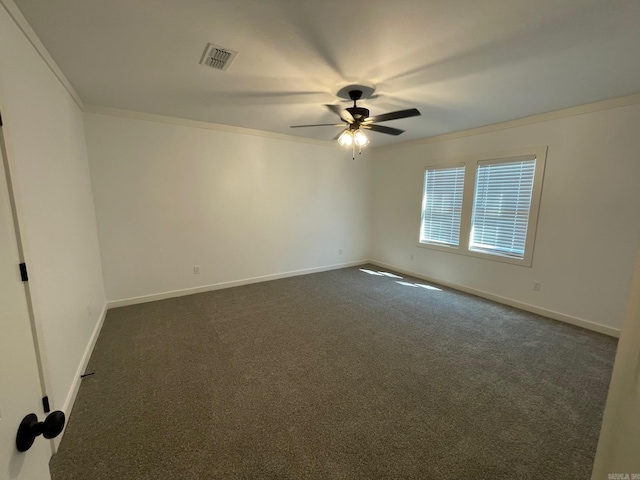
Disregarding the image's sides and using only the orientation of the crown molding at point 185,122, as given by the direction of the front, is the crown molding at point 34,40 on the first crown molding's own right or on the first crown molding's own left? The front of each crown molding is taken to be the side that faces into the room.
on the first crown molding's own right

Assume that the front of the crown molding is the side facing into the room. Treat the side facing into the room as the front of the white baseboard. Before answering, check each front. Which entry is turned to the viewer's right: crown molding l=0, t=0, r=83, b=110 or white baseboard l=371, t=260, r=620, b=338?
the crown molding

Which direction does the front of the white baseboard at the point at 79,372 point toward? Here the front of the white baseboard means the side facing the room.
to the viewer's right

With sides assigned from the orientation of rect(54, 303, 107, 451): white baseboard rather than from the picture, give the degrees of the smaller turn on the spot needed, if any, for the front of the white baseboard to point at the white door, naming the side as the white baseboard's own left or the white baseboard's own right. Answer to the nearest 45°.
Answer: approximately 90° to the white baseboard's own right

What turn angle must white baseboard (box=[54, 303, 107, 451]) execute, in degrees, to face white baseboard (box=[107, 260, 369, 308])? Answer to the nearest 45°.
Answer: approximately 45° to its left

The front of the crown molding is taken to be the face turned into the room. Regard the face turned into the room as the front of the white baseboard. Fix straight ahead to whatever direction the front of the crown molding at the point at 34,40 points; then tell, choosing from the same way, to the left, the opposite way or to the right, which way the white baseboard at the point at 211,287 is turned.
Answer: to the right

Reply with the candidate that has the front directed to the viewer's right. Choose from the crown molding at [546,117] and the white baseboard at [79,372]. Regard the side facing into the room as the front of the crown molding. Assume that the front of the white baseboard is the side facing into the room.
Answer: the white baseboard

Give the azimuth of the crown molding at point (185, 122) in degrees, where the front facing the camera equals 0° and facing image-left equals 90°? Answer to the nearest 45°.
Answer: approximately 315°

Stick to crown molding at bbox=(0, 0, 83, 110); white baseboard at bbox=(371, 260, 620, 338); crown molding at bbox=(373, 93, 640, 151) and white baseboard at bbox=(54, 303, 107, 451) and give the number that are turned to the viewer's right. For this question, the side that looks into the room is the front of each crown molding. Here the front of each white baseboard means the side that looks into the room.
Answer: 2

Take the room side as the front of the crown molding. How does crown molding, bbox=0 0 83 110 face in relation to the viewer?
to the viewer's right
